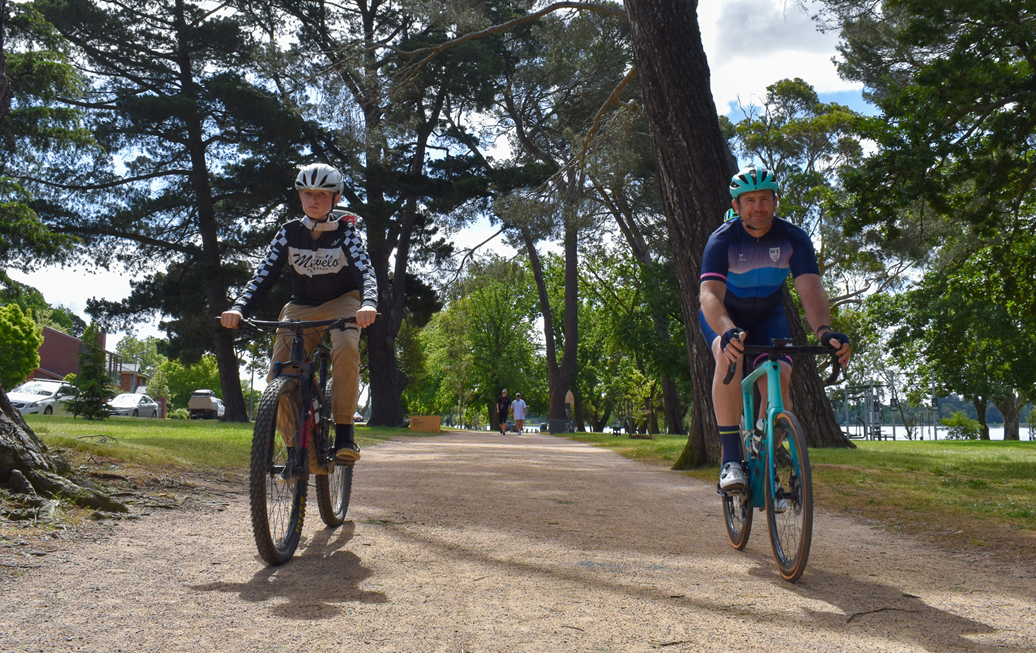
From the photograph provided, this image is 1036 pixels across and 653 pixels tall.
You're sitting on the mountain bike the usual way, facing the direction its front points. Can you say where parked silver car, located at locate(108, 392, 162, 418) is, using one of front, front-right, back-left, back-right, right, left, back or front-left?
back

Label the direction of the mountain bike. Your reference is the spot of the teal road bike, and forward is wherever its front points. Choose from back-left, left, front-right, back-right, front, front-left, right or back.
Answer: right

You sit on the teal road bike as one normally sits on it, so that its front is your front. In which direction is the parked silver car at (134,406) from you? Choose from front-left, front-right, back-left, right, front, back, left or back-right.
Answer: back-right

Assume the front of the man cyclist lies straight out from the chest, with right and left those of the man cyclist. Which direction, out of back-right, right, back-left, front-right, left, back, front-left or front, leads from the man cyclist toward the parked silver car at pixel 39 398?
back-right

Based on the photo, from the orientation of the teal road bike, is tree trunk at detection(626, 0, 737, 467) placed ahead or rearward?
rearward

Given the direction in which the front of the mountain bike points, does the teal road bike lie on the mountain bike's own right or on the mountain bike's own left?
on the mountain bike's own left

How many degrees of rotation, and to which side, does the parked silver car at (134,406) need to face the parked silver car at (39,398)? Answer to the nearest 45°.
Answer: approximately 45° to its left
